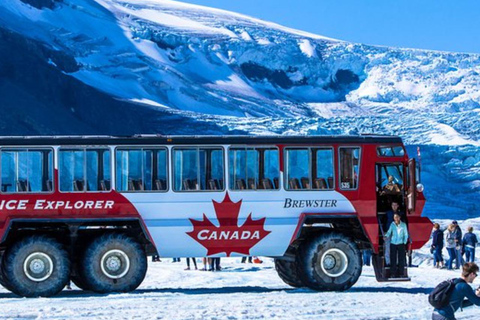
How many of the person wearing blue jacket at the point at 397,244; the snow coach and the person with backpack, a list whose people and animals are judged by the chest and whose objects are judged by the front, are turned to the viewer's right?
2

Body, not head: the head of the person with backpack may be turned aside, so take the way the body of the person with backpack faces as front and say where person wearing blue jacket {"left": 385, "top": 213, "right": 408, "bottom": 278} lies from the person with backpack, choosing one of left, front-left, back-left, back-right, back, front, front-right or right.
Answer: left

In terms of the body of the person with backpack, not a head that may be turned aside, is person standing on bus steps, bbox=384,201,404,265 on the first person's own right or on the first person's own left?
on the first person's own left

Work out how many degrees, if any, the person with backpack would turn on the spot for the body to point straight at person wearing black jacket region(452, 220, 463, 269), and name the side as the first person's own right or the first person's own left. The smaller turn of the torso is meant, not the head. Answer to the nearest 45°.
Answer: approximately 90° to the first person's own left

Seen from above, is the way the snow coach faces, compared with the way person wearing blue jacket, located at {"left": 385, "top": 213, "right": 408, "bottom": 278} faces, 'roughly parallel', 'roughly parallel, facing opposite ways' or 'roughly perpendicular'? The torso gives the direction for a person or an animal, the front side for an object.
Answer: roughly perpendicular

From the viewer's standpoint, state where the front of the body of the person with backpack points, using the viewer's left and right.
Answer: facing to the right of the viewer

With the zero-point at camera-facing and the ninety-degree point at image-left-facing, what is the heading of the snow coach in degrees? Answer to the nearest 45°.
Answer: approximately 270°

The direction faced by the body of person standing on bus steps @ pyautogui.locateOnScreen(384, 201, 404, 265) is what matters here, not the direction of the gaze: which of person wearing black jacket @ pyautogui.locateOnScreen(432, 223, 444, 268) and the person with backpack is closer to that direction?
the person with backpack
